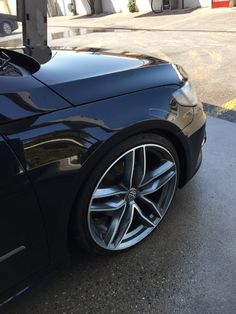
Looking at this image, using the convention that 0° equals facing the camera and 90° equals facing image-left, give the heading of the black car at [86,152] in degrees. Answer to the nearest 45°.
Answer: approximately 225°
